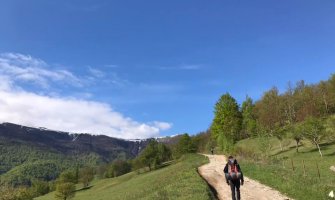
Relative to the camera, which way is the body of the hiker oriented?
away from the camera
